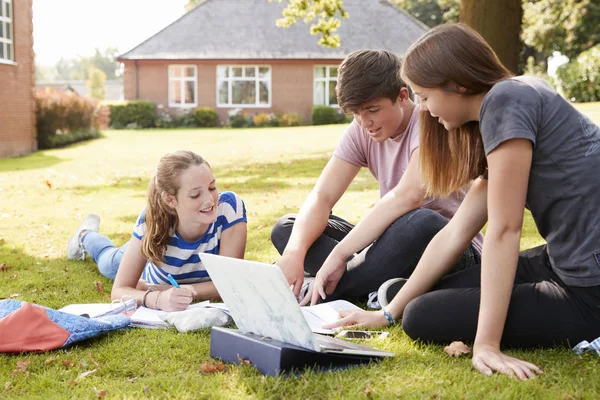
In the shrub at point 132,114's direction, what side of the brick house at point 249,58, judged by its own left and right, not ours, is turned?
right

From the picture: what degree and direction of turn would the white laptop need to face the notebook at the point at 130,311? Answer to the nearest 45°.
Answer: approximately 90° to its left

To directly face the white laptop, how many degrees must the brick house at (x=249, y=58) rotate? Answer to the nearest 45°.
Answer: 0° — it already faces it

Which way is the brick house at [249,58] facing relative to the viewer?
toward the camera

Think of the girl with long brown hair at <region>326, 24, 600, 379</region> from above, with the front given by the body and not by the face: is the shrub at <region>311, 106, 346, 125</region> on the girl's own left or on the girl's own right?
on the girl's own right

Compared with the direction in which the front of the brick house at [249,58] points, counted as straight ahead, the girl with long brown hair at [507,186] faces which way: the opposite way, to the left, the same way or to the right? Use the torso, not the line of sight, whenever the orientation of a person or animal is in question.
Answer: to the right

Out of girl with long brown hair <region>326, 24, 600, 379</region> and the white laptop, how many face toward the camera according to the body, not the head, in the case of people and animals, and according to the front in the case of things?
0

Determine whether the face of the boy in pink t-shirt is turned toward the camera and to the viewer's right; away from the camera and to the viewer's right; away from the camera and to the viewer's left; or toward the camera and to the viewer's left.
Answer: toward the camera and to the viewer's left

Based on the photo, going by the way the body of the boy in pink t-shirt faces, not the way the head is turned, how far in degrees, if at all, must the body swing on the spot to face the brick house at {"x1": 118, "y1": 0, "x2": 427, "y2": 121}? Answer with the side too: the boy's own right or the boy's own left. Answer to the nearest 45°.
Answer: approximately 135° to the boy's own right

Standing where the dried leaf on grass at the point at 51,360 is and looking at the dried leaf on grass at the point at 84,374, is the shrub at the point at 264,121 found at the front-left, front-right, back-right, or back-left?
back-left

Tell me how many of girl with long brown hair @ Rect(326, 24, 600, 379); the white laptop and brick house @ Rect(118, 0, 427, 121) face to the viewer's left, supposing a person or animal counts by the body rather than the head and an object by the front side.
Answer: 1

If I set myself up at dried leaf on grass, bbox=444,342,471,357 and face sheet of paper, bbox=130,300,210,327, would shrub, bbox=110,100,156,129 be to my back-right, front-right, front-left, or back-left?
front-right

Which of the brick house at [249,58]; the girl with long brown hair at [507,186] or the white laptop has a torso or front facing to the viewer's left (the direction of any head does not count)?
the girl with long brown hair

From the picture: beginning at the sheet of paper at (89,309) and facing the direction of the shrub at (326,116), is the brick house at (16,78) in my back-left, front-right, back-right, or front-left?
front-left

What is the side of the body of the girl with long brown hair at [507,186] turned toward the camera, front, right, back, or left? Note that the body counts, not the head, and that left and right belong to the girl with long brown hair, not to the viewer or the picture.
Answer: left

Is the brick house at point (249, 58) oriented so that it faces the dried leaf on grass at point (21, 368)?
yes

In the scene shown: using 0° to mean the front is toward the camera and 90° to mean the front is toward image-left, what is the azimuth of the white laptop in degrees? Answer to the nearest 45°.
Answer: approximately 225°
